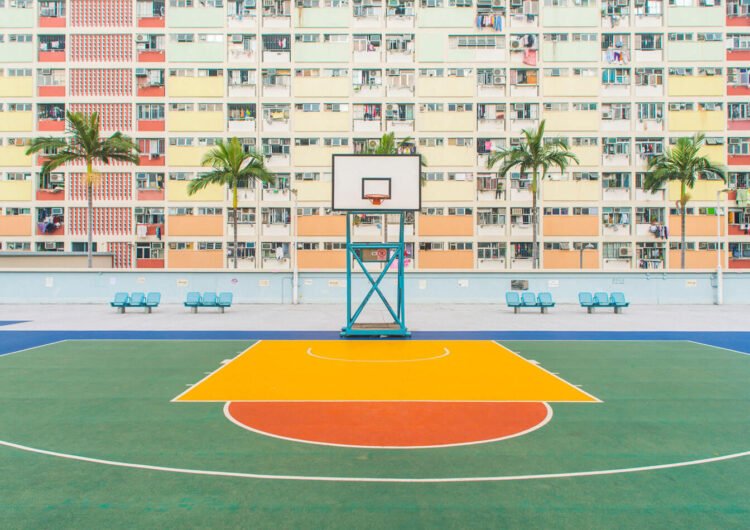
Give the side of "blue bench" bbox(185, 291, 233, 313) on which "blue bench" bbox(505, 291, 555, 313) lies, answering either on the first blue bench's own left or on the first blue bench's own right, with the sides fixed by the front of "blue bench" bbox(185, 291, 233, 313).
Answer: on the first blue bench's own left

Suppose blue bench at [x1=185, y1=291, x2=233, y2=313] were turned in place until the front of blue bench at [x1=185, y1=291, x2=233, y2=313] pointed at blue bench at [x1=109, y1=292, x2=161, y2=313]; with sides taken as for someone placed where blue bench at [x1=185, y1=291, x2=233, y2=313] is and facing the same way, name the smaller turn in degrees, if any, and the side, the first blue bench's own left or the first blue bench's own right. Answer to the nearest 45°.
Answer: approximately 90° to the first blue bench's own right

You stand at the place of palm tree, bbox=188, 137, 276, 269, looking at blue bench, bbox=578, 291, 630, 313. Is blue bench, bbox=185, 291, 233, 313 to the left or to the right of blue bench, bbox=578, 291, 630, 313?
right

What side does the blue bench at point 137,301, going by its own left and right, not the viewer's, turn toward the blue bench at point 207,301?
left

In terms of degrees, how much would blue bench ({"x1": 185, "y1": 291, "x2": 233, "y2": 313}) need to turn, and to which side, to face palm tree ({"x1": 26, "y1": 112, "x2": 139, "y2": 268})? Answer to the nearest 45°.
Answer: approximately 135° to its right

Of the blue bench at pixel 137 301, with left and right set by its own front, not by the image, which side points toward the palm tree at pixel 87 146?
back

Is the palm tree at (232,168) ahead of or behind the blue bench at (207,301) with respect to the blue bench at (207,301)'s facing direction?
behind

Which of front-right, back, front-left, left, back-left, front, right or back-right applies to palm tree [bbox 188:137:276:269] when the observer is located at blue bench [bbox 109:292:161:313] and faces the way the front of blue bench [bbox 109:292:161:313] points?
back-left

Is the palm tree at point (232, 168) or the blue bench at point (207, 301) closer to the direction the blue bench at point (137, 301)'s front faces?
the blue bench

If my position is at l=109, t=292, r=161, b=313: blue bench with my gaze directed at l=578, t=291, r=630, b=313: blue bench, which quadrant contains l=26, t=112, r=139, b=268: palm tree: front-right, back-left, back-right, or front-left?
back-left

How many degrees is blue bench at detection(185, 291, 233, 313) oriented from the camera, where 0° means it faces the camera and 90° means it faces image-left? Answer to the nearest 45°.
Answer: approximately 0°

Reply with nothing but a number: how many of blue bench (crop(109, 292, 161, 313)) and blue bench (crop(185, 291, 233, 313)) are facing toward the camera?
2

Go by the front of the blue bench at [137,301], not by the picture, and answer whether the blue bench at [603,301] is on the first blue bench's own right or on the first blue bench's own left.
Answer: on the first blue bench's own left
